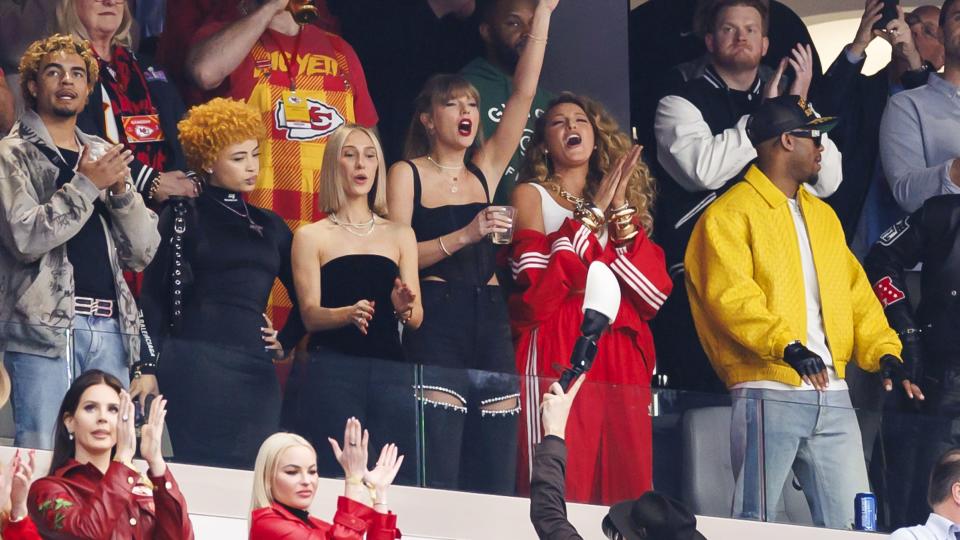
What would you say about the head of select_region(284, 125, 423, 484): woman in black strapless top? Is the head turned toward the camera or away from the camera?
toward the camera

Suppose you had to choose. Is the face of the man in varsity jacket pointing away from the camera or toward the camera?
toward the camera

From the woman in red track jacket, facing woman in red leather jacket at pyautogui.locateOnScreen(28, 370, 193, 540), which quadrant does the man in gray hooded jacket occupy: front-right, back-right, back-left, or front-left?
front-right

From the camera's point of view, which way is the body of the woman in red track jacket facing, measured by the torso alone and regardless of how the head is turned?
toward the camera

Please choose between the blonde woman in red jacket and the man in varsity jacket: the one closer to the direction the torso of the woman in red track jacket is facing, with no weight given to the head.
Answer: the blonde woman in red jacket

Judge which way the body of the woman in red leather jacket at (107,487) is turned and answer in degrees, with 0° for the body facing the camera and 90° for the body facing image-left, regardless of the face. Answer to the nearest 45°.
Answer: approximately 315°

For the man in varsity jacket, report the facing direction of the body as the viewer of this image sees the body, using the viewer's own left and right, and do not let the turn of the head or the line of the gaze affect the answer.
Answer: facing the viewer and to the right of the viewer

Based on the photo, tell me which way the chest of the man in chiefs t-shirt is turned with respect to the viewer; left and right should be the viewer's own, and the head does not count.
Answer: facing the viewer

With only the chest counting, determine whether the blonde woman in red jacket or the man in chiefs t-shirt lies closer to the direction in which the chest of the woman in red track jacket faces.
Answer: the blonde woman in red jacket

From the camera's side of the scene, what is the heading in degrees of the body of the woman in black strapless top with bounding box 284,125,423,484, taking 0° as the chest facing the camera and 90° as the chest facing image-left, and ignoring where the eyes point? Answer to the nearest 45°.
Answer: approximately 315°

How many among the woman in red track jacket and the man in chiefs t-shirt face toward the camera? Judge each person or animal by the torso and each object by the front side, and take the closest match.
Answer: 2
